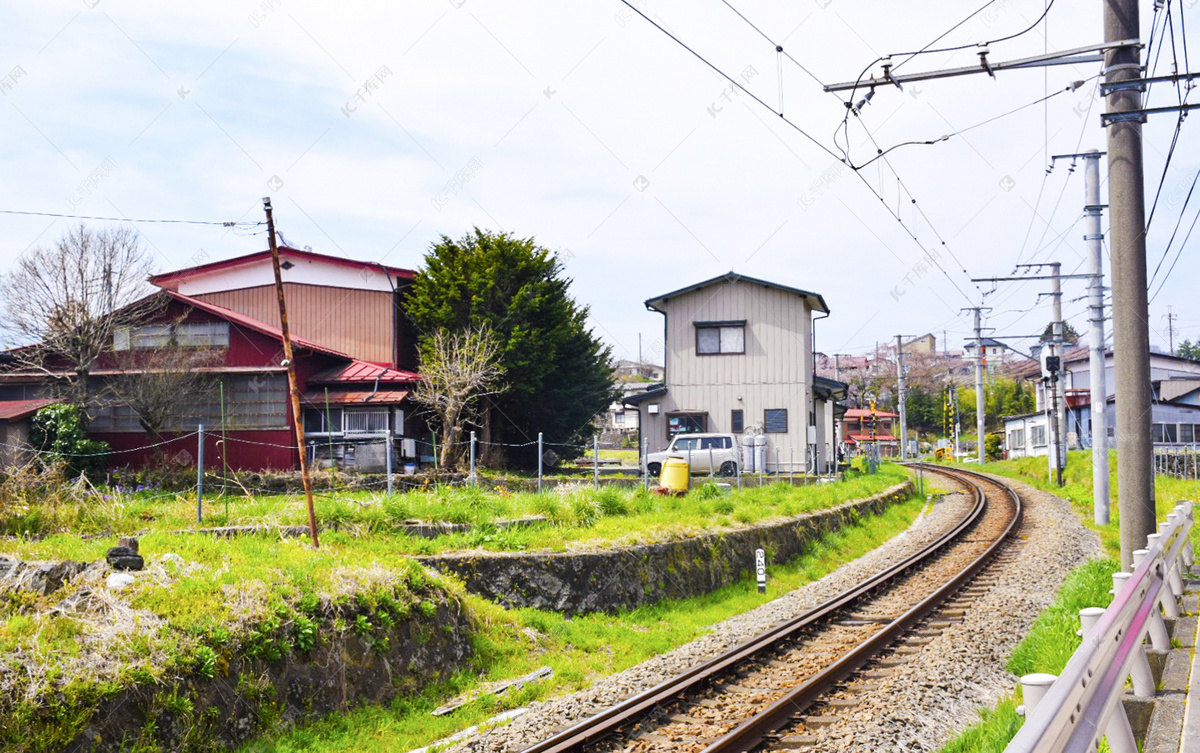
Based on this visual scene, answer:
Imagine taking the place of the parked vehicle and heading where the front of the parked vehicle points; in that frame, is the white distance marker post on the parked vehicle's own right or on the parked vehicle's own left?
on the parked vehicle's own left

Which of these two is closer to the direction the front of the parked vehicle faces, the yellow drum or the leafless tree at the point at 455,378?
the leafless tree

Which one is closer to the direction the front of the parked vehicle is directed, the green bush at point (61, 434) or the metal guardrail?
the green bush

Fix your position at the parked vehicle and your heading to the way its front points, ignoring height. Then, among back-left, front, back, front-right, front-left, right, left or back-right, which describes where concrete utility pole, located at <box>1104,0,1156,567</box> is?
left

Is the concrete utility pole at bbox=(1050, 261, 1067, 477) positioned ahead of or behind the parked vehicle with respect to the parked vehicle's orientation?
behind

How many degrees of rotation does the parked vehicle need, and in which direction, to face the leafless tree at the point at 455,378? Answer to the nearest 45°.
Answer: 0° — it already faces it

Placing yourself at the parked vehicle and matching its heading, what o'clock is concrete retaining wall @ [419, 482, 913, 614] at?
The concrete retaining wall is roughly at 9 o'clock from the parked vehicle.

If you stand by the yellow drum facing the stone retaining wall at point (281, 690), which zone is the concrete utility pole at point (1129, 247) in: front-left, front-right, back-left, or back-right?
front-left

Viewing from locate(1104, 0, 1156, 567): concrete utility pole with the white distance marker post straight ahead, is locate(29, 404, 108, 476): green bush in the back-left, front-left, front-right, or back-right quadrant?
front-left

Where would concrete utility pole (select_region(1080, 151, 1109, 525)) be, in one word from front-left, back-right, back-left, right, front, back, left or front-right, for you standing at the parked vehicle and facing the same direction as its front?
back-left

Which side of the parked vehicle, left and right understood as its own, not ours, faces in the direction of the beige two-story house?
right

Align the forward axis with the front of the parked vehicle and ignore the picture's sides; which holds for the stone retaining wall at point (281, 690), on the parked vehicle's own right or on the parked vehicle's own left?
on the parked vehicle's own left

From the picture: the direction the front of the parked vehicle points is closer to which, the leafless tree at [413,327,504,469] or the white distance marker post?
the leafless tree

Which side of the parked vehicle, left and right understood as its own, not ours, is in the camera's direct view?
left
